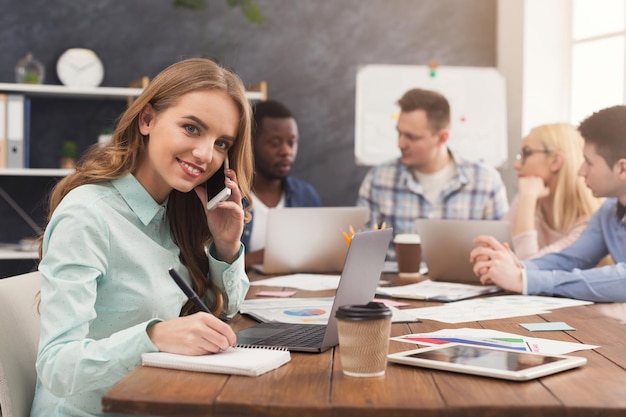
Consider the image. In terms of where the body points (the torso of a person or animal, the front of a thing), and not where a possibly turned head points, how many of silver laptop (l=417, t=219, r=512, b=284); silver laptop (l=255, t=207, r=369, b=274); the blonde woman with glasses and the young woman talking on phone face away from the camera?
2

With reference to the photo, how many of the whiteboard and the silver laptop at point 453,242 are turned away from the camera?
1

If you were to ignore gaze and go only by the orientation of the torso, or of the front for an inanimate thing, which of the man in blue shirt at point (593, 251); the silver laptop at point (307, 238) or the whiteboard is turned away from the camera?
the silver laptop

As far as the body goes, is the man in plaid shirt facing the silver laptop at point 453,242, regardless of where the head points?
yes

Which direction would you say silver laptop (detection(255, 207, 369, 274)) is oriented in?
away from the camera

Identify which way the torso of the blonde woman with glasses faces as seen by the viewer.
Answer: to the viewer's left

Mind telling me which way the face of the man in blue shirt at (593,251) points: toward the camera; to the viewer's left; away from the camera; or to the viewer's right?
to the viewer's left

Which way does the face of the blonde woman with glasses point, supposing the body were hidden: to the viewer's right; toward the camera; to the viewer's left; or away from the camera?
to the viewer's left

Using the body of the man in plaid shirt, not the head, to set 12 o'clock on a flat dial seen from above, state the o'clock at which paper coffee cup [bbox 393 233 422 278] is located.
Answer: The paper coffee cup is roughly at 12 o'clock from the man in plaid shirt.

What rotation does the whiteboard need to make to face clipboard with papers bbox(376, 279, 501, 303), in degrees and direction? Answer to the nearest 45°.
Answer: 0° — it already faces it

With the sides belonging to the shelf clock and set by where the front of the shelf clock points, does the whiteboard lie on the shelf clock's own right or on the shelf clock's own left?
on the shelf clock's own left

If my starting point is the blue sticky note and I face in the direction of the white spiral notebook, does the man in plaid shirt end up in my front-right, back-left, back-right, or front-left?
back-right

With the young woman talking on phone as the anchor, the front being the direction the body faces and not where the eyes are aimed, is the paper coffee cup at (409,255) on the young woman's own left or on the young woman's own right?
on the young woman's own left
